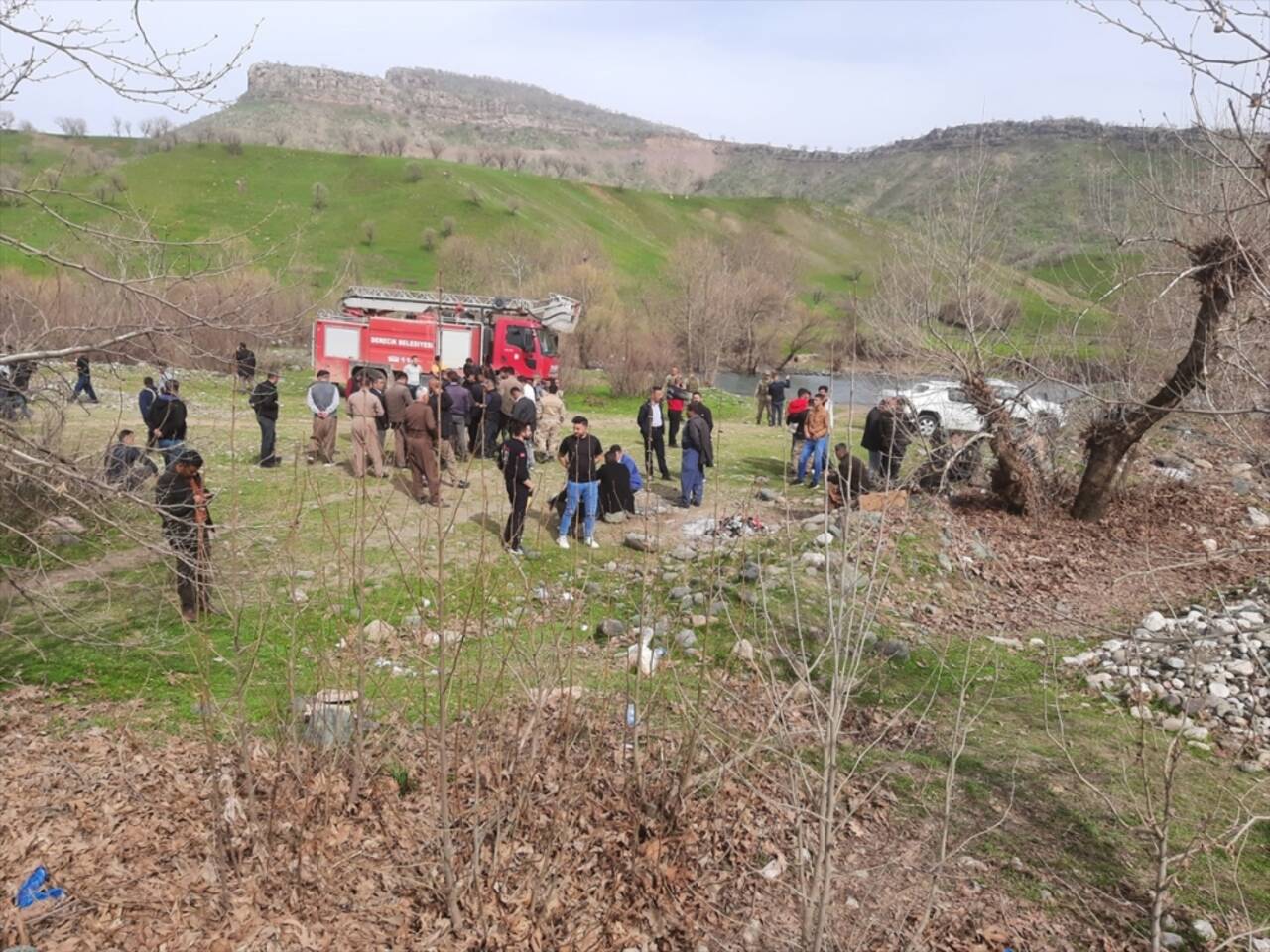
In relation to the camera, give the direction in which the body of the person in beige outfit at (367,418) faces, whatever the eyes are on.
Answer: away from the camera

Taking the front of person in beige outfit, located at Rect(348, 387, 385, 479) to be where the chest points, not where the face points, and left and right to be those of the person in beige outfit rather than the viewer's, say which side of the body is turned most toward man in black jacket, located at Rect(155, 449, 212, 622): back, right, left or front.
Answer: back

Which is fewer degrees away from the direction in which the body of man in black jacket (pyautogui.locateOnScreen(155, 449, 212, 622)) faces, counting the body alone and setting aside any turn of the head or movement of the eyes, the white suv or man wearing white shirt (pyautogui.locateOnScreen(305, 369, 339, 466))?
the white suv

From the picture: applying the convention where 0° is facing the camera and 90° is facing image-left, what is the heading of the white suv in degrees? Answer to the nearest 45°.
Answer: approximately 270°

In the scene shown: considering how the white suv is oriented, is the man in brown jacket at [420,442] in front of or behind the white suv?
behind

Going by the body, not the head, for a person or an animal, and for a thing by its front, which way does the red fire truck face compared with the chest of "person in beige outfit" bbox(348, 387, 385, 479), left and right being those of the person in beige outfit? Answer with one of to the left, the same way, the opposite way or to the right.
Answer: to the right

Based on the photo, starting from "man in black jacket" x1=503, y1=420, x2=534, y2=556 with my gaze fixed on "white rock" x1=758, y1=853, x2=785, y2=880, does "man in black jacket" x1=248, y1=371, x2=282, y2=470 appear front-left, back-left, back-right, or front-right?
back-right

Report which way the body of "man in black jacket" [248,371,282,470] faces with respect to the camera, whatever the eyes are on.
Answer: to the viewer's right

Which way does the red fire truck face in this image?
to the viewer's right

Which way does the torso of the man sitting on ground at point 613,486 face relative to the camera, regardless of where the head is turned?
away from the camera
